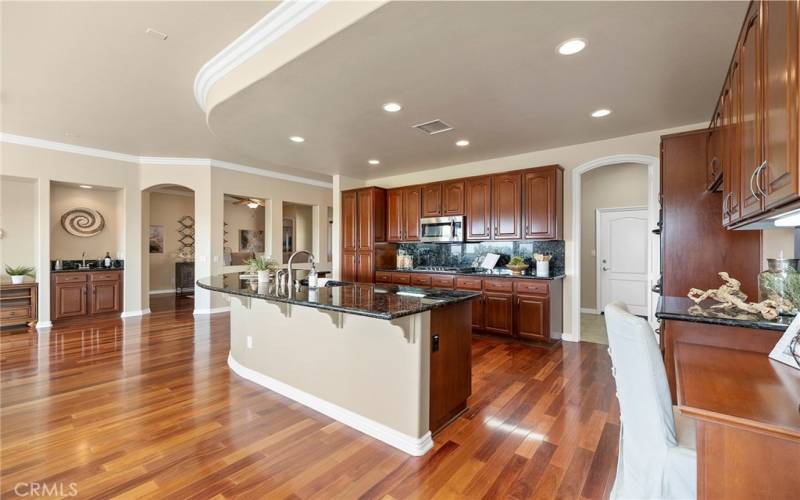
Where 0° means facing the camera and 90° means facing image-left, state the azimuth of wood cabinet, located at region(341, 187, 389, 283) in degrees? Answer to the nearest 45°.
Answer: approximately 45°

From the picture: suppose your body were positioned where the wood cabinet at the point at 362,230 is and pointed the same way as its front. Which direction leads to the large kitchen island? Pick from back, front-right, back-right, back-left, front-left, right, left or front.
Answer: front-left

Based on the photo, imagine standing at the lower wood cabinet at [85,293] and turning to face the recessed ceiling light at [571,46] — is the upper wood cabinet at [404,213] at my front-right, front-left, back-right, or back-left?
front-left

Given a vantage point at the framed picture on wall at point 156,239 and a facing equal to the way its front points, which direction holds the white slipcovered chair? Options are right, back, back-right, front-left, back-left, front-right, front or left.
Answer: front

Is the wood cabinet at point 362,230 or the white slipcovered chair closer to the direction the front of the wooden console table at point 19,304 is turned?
the white slipcovered chair

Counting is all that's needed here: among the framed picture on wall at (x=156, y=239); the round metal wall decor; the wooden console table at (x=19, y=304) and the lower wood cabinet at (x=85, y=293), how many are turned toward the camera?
4

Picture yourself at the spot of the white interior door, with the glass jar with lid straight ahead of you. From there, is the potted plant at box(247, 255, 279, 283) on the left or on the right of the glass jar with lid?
right

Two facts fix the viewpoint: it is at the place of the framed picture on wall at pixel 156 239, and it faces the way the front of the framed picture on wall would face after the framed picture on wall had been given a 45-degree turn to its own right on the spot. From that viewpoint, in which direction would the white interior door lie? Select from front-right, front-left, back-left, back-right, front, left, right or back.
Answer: left

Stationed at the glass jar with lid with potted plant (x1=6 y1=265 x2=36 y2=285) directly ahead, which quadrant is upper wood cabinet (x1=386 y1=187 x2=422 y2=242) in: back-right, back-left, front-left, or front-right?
front-right

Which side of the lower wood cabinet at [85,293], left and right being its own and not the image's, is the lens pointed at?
front

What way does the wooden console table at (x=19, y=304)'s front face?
toward the camera

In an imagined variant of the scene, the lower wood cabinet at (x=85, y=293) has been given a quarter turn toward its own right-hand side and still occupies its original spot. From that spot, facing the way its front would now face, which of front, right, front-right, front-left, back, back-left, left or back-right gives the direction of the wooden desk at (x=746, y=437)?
left

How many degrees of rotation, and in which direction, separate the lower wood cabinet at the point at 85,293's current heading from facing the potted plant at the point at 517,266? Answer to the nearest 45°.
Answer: approximately 45° to its left

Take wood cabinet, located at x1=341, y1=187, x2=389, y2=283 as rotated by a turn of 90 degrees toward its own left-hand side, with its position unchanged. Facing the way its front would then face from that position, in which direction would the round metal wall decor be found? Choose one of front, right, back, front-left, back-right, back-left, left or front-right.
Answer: back-right
